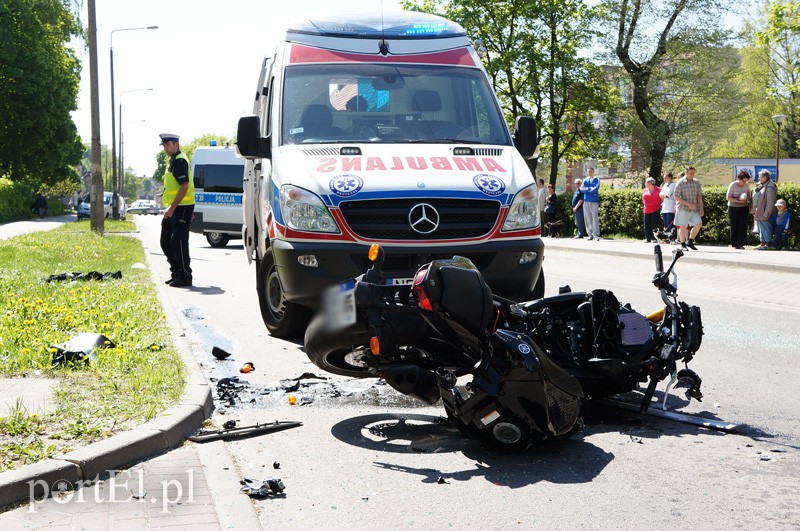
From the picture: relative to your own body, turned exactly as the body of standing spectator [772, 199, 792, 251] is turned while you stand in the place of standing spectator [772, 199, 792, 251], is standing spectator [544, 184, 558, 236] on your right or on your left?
on your right

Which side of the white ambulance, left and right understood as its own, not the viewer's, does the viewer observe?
front

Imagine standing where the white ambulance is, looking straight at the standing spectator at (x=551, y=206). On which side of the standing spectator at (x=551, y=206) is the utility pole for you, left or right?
left

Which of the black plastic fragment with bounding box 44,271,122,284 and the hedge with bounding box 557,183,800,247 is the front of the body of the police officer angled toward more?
the black plastic fragment

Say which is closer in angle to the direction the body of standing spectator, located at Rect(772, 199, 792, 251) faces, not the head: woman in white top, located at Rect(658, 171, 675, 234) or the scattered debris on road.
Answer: the scattered debris on road

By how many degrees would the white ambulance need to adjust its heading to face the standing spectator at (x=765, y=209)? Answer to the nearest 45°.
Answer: approximately 135° to its left

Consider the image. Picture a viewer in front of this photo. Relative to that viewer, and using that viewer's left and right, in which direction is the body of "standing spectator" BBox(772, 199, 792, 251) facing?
facing the viewer and to the left of the viewer

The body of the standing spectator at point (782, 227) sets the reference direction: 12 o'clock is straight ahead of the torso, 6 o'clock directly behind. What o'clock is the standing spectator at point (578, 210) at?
the standing spectator at point (578, 210) is roughly at 3 o'clock from the standing spectator at point (782, 227).
